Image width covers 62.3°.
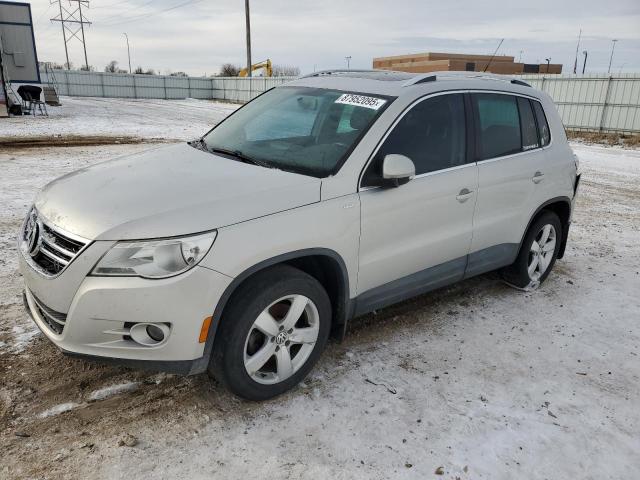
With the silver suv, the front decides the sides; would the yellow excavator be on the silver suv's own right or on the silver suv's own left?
on the silver suv's own right

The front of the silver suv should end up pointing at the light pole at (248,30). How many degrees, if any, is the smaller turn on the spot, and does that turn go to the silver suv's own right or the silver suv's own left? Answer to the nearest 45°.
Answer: approximately 135° to the silver suv's own right

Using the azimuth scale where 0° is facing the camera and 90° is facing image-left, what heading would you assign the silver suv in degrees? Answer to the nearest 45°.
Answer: approximately 45°
